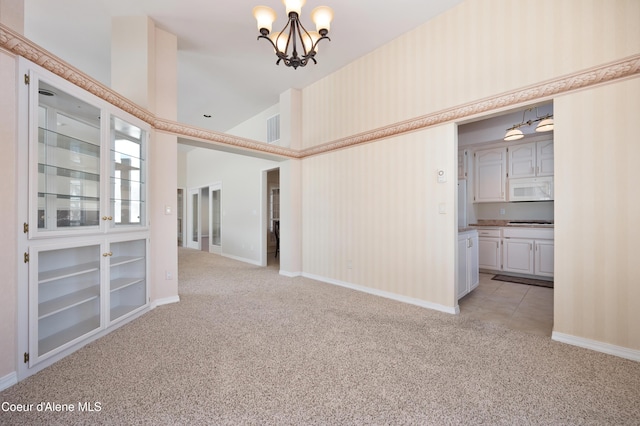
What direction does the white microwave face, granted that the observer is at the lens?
facing the viewer

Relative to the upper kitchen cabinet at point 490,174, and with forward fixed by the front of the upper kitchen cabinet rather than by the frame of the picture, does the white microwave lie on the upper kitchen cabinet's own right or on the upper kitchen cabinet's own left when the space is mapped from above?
on the upper kitchen cabinet's own left

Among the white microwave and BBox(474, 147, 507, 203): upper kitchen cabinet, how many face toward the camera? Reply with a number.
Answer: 2

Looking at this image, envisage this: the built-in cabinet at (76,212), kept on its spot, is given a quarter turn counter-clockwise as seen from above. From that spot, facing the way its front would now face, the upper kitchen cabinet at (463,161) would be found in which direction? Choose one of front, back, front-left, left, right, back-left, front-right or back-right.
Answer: front-right

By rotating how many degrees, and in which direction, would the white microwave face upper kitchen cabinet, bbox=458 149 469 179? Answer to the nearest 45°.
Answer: approximately 90° to its right

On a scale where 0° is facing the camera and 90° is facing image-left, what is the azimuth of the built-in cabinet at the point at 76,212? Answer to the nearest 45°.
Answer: approximately 315°

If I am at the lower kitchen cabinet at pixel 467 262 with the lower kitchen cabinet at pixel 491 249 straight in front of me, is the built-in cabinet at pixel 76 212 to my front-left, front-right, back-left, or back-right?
back-left

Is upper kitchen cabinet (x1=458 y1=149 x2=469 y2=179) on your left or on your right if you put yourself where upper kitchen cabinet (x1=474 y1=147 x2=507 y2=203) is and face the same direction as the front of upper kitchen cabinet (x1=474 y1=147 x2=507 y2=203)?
on your right

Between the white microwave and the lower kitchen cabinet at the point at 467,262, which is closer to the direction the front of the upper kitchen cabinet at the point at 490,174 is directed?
the lower kitchen cabinet

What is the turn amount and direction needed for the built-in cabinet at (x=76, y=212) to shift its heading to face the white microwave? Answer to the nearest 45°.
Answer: approximately 45° to its left

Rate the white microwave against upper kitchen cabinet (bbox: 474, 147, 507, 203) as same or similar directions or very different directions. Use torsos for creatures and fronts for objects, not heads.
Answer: same or similar directions

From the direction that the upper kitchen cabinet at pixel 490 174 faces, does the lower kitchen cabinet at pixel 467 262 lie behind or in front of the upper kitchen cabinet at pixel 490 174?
in front

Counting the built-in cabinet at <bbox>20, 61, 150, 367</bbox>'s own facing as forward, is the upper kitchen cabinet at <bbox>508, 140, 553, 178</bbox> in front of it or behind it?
in front

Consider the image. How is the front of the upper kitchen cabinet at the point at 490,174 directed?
toward the camera

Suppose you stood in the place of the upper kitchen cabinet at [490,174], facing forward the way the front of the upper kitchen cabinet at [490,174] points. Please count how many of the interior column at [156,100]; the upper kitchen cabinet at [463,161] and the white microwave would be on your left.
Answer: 1
